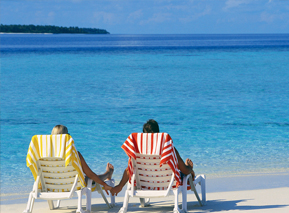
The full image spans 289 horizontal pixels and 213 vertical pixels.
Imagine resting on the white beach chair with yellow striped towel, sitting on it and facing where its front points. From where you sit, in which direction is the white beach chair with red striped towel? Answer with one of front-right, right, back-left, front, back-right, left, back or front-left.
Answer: front-right

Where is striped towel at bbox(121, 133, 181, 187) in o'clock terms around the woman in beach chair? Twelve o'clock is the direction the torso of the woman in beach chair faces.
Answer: The striped towel is roughly at 2 o'clock from the woman in beach chair.

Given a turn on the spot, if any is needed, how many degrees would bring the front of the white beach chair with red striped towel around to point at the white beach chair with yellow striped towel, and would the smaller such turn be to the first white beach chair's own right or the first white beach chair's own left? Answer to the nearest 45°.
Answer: approximately 135° to the first white beach chair's own left

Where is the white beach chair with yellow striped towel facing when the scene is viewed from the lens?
facing away from the viewer and to the right of the viewer

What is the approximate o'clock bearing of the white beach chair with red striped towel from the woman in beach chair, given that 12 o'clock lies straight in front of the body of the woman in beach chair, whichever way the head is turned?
The white beach chair with red striped towel is roughly at 2 o'clock from the woman in beach chair.

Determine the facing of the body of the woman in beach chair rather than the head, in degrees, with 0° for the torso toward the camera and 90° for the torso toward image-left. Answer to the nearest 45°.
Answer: approximately 225°

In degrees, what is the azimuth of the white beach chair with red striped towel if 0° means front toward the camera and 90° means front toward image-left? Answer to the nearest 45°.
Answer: approximately 225°

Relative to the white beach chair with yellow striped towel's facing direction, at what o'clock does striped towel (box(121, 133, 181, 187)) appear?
The striped towel is roughly at 2 o'clock from the white beach chair with yellow striped towel.

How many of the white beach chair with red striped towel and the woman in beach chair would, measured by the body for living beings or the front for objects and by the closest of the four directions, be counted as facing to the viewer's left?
0
